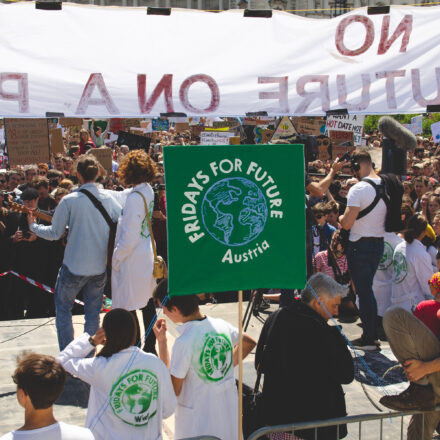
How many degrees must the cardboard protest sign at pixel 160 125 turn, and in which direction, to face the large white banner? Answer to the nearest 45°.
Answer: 0° — it already faces it

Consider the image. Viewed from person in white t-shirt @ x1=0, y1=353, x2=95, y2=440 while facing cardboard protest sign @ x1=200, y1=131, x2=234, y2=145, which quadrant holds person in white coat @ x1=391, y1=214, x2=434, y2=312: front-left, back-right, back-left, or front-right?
front-right

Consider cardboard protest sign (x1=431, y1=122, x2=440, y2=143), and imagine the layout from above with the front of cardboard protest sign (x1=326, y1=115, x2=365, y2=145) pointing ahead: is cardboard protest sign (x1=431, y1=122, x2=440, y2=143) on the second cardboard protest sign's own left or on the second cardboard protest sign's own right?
on the second cardboard protest sign's own left

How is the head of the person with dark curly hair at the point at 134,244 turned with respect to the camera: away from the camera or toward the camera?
away from the camera

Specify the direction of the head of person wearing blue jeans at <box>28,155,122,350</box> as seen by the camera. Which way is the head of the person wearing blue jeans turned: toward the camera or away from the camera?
away from the camera

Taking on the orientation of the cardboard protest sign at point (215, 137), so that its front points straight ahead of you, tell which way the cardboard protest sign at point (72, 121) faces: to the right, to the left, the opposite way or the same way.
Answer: the same way

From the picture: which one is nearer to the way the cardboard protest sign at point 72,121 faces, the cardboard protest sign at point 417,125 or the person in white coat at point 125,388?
the person in white coat

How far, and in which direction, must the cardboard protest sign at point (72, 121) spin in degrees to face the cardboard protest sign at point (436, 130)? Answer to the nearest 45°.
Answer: approximately 90° to its left

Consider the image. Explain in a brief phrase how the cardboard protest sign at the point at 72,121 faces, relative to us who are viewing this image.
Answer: facing the viewer

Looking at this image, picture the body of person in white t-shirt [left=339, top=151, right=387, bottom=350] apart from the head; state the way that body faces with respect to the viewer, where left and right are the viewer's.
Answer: facing away from the viewer and to the left of the viewer

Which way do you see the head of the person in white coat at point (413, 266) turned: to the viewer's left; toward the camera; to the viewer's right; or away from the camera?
away from the camera

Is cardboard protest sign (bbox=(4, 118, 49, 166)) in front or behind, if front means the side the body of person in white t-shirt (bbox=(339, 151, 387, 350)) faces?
in front

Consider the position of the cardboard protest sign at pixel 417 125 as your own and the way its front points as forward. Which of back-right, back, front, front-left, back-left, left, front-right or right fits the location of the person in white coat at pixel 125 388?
front

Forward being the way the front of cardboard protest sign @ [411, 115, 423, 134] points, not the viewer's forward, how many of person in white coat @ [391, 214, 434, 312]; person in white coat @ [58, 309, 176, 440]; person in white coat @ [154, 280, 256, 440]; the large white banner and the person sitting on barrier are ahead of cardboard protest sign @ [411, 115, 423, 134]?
5

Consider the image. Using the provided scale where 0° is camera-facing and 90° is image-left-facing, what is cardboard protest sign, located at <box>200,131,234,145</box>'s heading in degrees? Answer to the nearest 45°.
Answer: approximately 0°

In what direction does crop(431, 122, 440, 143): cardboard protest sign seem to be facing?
toward the camera

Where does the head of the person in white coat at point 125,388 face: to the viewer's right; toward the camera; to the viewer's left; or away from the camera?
away from the camera

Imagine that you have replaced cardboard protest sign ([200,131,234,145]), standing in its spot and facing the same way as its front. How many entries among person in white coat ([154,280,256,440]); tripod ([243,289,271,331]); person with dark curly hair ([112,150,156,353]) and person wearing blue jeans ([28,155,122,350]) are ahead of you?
4

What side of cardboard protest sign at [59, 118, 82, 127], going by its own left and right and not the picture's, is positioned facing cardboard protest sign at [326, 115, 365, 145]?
left

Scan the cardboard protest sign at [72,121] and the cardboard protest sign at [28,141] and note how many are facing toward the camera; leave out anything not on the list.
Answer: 2
